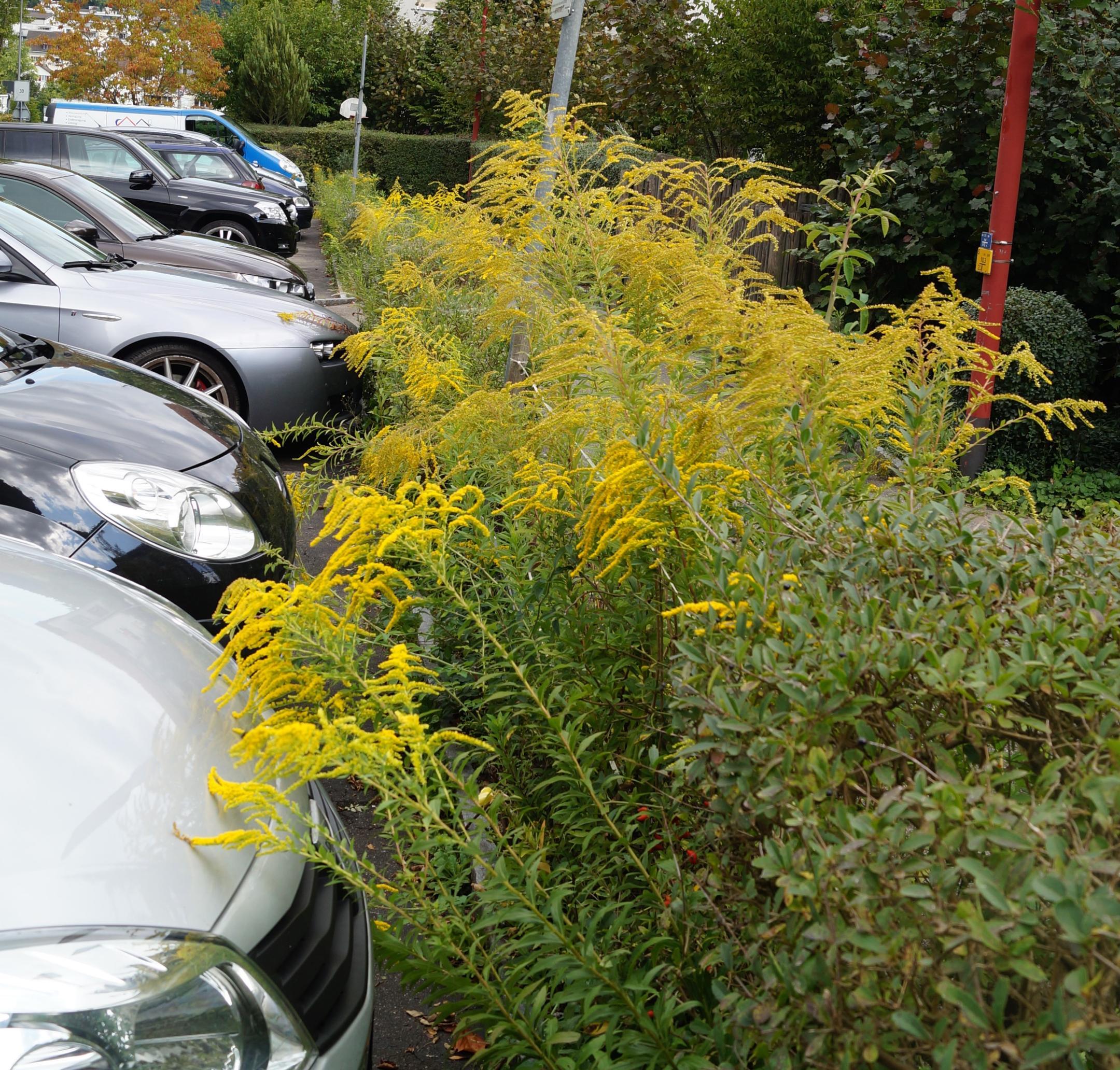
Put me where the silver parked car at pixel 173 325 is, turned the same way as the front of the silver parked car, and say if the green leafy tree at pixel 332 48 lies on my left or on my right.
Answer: on my left

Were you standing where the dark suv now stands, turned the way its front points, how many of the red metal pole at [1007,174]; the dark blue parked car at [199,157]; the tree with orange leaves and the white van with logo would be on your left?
3

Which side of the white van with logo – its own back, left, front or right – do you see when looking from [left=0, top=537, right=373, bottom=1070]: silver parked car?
right

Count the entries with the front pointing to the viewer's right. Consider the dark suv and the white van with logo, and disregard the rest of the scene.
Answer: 2

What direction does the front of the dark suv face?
to the viewer's right

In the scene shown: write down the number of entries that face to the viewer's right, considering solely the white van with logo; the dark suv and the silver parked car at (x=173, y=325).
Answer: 3

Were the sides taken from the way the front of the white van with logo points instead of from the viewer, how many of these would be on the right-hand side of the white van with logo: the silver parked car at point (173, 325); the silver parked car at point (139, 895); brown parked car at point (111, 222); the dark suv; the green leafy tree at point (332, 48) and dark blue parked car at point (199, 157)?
5

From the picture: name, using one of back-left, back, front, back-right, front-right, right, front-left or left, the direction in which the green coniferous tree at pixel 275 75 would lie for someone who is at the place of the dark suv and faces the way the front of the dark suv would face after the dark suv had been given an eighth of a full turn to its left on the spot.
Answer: front-left

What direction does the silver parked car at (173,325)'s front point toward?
to the viewer's right

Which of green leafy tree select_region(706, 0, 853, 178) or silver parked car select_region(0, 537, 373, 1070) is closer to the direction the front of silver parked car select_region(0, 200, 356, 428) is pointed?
the green leafy tree

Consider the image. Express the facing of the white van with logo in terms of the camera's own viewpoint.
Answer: facing to the right of the viewer

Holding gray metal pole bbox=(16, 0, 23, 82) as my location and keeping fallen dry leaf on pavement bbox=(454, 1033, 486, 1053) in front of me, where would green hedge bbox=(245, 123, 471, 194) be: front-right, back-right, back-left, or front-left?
front-left

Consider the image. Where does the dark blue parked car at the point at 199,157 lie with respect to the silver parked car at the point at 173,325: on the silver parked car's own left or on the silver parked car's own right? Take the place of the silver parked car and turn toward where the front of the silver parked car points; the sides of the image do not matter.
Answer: on the silver parked car's own left

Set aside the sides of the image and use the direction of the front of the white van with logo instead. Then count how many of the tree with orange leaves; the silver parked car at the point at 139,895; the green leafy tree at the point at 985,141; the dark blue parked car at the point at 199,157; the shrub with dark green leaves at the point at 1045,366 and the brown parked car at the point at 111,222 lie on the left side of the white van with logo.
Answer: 1

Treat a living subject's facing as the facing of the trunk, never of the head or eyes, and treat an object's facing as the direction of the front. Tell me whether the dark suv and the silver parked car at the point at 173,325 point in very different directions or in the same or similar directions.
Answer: same or similar directions

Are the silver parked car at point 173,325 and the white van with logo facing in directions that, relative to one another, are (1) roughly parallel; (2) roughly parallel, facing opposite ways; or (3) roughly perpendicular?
roughly parallel
